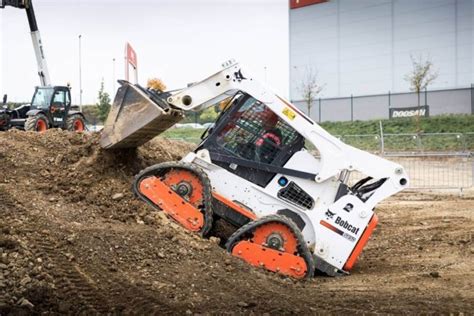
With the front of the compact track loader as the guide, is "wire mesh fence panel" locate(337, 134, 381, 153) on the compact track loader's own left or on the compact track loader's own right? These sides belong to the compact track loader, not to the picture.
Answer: on the compact track loader's own right

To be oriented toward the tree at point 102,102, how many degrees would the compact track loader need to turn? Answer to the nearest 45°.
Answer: approximately 90° to its right

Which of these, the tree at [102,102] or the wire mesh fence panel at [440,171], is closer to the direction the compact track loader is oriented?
the tree

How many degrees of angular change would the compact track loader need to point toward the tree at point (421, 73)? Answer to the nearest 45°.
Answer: approximately 90° to its right

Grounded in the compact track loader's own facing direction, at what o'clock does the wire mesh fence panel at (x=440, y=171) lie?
The wire mesh fence panel is roughly at 4 o'clock from the compact track loader.

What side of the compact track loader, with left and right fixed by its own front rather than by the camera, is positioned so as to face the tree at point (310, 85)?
right

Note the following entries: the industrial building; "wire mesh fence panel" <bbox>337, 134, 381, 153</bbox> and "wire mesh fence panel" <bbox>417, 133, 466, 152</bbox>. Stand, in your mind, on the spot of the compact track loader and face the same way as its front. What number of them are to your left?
0

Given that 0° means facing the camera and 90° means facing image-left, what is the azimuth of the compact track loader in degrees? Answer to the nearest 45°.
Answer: approximately 90°

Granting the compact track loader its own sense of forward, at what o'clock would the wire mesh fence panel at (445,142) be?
The wire mesh fence panel is roughly at 4 o'clock from the compact track loader.
